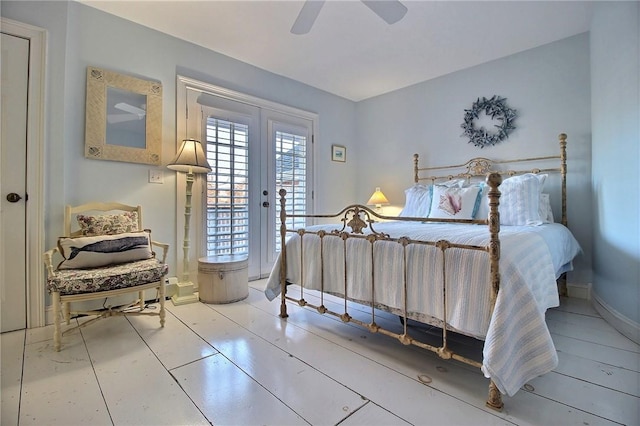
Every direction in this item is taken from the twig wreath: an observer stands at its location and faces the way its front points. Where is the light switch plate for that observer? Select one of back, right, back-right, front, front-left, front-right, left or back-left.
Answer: front-right

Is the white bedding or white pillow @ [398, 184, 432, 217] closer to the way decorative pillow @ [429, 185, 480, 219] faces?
the white bedding

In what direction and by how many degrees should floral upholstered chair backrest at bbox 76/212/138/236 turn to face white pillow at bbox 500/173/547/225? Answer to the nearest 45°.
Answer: approximately 45° to its left

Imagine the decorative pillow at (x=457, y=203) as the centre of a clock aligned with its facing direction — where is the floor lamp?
The floor lamp is roughly at 2 o'clock from the decorative pillow.

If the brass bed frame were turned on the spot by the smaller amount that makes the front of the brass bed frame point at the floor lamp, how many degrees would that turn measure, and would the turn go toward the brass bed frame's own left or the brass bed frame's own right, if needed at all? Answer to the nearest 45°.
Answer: approximately 45° to the brass bed frame's own right

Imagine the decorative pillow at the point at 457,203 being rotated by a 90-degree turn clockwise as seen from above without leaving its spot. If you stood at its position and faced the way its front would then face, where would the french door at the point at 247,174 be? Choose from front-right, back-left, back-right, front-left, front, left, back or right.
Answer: front

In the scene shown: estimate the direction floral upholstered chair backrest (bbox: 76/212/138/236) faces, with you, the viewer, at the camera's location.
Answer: facing the viewer

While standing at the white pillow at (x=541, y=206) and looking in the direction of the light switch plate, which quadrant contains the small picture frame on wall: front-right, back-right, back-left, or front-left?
front-right

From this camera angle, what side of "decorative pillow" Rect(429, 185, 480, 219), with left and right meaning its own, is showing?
front

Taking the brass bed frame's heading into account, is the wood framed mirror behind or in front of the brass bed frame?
in front

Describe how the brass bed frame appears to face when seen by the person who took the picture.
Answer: facing the viewer and to the left of the viewer

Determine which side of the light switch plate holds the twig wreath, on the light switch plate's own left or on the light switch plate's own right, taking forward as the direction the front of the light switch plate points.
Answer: on the light switch plate's own left

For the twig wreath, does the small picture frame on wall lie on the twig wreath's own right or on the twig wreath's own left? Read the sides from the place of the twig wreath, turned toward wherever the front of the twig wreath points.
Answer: on the twig wreath's own right
